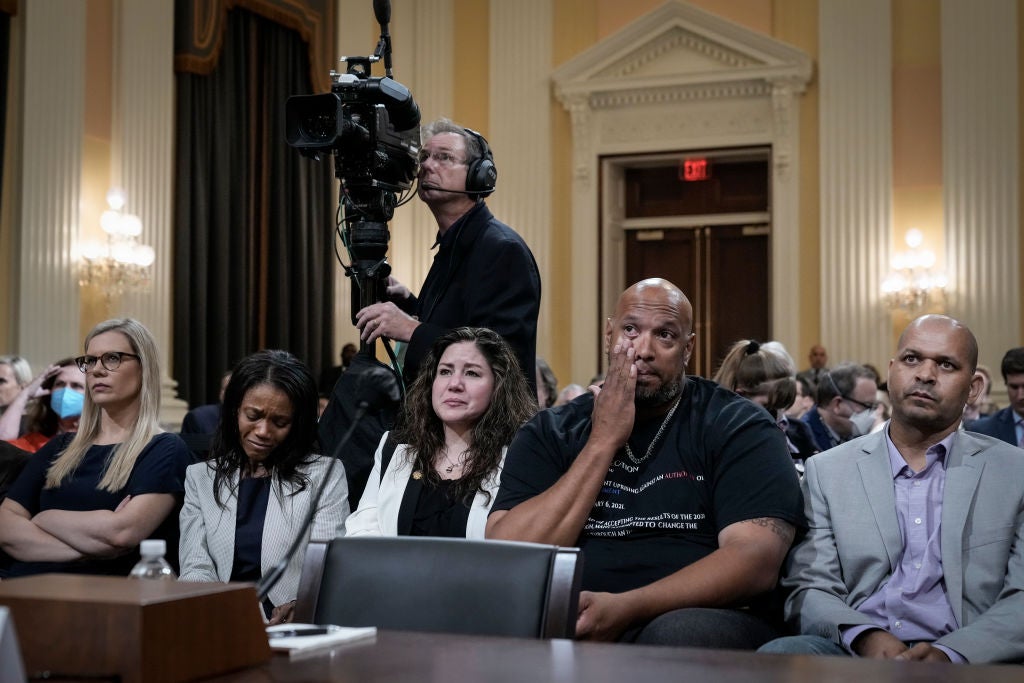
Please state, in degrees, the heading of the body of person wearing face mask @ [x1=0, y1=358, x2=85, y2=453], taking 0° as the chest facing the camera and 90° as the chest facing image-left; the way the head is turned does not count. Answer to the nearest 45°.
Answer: approximately 0°

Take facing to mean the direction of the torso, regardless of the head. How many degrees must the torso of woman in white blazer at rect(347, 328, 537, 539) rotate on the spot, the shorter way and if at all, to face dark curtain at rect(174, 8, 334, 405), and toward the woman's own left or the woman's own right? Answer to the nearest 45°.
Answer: approximately 180°

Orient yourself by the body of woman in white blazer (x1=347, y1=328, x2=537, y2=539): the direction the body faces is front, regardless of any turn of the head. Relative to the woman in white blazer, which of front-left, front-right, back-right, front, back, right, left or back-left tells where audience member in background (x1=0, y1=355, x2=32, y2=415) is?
back-right

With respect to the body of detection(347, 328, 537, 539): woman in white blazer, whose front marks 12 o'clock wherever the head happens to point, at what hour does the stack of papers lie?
The stack of papers is roughly at 12 o'clock from the woman in white blazer.

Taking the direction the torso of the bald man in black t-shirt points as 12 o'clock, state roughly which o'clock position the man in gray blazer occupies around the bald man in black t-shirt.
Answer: The man in gray blazer is roughly at 9 o'clock from the bald man in black t-shirt.

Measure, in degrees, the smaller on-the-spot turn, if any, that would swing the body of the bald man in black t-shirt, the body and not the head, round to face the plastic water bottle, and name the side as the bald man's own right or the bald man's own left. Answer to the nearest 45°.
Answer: approximately 45° to the bald man's own right
